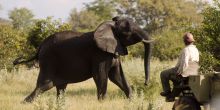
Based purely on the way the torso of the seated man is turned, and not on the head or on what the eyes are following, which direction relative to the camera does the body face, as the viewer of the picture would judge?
to the viewer's left

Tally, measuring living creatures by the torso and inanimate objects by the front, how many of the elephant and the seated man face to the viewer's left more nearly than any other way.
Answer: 1

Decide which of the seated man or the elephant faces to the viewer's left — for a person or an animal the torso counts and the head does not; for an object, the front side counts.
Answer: the seated man

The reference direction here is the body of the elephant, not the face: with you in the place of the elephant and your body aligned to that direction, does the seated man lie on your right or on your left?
on your right

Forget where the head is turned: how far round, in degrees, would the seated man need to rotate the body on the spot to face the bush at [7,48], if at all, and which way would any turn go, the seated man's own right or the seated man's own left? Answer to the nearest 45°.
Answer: approximately 45° to the seated man's own right

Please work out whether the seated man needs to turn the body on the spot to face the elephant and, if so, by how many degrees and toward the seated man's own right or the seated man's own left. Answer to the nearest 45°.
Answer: approximately 45° to the seated man's own right

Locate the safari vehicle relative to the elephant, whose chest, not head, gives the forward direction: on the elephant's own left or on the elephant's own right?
on the elephant's own right

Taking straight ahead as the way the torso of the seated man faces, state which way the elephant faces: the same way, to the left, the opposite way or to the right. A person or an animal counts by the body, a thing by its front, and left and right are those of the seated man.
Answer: the opposite way

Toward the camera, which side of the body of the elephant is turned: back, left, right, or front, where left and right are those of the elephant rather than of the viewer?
right
